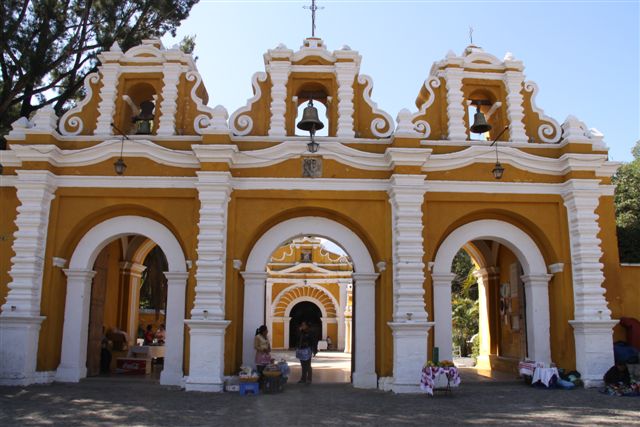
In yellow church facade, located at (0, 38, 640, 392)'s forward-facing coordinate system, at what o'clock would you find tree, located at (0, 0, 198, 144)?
The tree is roughly at 4 o'clock from the yellow church facade.

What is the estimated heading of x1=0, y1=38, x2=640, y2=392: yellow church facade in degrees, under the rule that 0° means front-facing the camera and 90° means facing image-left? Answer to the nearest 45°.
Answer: approximately 0°
